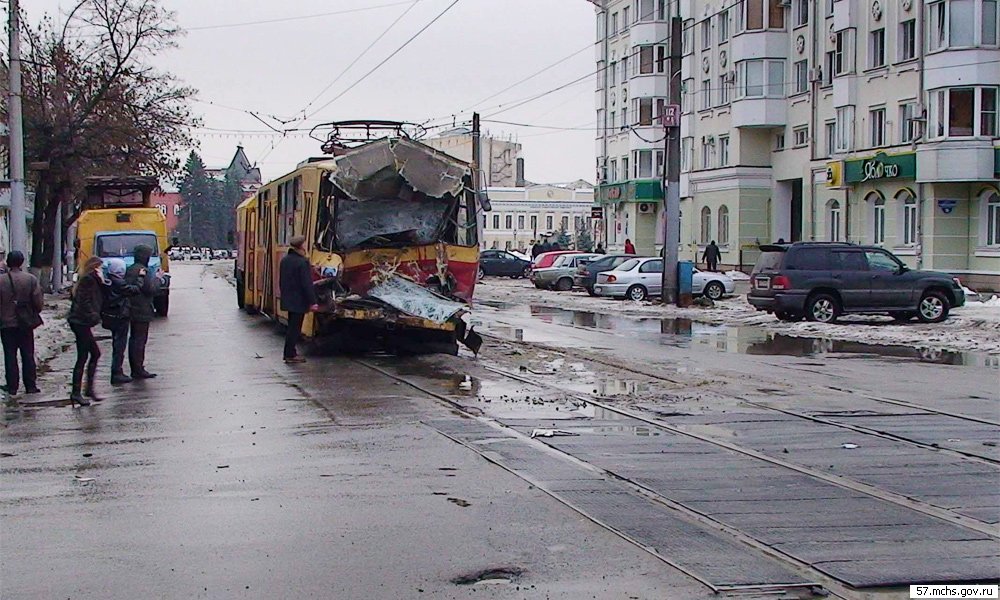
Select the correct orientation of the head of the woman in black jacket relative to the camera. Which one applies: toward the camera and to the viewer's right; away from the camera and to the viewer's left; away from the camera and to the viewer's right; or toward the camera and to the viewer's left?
away from the camera and to the viewer's right

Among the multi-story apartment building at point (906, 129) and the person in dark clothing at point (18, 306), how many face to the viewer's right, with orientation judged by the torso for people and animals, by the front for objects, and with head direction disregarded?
0

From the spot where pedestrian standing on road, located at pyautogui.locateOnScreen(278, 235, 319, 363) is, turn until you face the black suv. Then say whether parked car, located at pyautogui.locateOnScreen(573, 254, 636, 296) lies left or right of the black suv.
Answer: left

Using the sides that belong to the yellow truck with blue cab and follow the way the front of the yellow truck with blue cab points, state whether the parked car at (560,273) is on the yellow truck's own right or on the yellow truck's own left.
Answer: on the yellow truck's own left

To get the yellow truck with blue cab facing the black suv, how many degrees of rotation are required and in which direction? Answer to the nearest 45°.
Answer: approximately 45° to its left

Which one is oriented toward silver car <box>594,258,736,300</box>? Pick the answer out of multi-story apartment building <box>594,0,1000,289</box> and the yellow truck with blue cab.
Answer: the multi-story apartment building

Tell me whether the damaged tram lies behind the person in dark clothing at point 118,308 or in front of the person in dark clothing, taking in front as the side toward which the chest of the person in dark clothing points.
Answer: in front

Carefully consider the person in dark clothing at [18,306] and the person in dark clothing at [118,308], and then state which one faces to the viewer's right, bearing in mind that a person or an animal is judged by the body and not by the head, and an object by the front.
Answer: the person in dark clothing at [118,308]

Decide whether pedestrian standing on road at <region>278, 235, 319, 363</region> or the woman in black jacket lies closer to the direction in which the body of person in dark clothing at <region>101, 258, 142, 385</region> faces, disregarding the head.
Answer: the pedestrian standing on road

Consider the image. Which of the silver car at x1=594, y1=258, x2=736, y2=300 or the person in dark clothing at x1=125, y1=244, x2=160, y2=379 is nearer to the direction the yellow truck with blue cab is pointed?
the person in dark clothing

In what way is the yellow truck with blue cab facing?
toward the camera

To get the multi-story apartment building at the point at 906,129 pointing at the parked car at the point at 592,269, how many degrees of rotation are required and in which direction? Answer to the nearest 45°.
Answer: approximately 45° to its right

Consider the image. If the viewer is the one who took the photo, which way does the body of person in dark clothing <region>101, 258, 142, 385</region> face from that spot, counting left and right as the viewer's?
facing to the right of the viewer

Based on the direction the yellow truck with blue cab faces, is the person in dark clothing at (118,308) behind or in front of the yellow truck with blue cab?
in front

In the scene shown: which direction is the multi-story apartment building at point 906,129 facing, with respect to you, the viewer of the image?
facing the viewer and to the left of the viewer

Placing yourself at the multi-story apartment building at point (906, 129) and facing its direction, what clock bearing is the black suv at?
The black suv is roughly at 11 o'clock from the multi-story apartment building.
